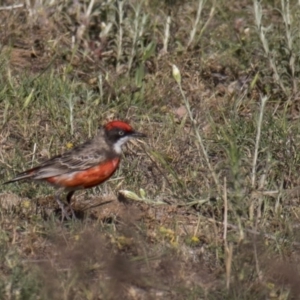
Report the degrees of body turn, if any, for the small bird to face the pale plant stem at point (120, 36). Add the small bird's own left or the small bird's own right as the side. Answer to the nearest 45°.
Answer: approximately 90° to the small bird's own left

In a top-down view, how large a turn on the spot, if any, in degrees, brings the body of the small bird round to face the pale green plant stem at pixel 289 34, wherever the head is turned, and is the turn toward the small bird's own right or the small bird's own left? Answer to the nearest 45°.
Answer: approximately 45° to the small bird's own left

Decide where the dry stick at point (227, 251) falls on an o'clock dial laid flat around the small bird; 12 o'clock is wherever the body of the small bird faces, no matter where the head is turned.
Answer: The dry stick is roughly at 2 o'clock from the small bird.

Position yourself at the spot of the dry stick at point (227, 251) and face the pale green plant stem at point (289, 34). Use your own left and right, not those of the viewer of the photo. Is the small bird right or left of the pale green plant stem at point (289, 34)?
left

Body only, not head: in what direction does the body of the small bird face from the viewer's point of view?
to the viewer's right

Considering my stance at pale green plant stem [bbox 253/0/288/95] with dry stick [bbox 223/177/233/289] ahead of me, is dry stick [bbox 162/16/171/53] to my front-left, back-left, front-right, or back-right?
back-right

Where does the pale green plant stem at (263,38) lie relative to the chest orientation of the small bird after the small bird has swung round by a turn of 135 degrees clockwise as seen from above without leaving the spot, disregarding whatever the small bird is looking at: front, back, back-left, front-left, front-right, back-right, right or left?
back

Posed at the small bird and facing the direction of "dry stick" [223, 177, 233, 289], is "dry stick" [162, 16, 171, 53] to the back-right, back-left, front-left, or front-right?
back-left

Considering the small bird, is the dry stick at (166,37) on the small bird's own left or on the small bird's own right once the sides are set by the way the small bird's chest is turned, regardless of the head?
on the small bird's own left
